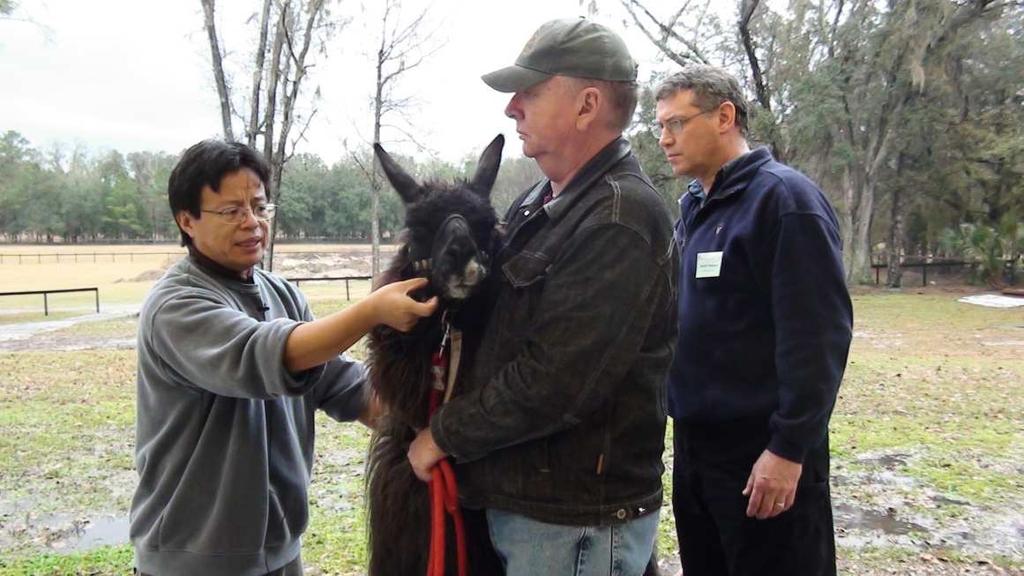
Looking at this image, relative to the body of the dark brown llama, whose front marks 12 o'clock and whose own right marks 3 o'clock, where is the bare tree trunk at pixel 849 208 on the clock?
The bare tree trunk is roughly at 7 o'clock from the dark brown llama.

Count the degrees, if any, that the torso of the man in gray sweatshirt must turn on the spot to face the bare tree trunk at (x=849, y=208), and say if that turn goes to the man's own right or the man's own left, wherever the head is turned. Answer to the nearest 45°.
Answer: approximately 90° to the man's own left

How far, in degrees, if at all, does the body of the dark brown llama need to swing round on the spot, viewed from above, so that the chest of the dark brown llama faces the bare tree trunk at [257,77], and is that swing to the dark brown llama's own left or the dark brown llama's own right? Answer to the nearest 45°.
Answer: approximately 180°

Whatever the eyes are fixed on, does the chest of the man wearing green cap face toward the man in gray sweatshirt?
yes

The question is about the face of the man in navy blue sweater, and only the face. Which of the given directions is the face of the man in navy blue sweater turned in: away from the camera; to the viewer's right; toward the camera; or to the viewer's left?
to the viewer's left

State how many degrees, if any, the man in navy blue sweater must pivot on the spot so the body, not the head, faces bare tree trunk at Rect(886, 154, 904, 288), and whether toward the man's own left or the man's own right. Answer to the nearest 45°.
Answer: approximately 135° to the man's own right

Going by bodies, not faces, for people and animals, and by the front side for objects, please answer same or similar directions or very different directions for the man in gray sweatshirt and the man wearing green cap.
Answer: very different directions

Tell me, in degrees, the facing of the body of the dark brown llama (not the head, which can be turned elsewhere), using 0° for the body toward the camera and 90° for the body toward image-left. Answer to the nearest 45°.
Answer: approximately 0°

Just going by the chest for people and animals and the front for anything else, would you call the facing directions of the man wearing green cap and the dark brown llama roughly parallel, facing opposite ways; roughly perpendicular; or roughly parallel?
roughly perpendicular

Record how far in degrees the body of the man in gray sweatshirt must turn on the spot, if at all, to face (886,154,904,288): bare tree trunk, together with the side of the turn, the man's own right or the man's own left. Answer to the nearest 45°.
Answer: approximately 90° to the man's own left

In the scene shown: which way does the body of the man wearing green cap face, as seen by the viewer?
to the viewer's left

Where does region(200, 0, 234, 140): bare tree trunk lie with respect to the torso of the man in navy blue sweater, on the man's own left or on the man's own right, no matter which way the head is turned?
on the man's own right
